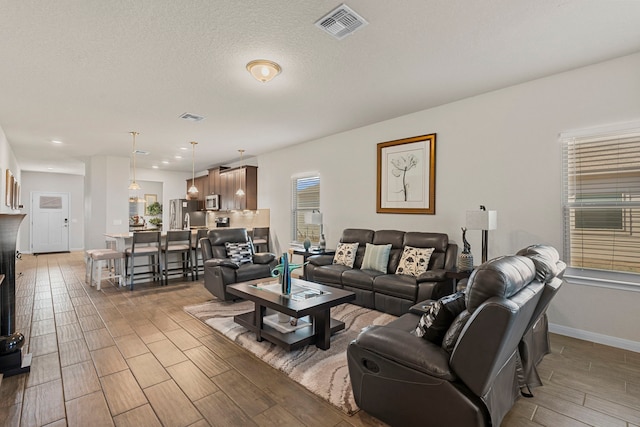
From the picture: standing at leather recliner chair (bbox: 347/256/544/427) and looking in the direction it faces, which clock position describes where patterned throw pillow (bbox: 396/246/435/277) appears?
The patterned throw pillow is roughly at 1 o'clock from the leather recliner chair.

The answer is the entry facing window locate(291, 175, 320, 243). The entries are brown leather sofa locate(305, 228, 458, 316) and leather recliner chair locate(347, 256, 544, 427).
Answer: the leather recliner chair

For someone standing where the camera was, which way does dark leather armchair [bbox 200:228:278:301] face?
facing the viewer and to the right of the viewer

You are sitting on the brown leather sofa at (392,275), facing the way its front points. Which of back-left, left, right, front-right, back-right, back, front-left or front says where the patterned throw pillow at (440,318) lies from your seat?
front-left

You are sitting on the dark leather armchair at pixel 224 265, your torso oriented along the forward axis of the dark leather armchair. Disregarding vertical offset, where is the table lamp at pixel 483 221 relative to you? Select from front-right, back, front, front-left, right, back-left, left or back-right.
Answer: front

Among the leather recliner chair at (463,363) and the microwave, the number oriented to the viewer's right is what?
0

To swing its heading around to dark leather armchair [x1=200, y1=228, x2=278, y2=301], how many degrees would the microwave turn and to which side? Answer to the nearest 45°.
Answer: approximately 45° to its left

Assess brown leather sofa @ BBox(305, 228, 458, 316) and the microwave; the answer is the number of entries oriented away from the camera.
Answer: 0

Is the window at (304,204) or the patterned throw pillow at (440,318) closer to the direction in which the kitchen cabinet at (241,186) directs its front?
the patterned throw pillow

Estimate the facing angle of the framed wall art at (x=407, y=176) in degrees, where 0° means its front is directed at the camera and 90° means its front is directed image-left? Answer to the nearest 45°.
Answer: approximately 45°

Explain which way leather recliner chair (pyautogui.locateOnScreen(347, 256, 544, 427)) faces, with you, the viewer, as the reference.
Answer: facing away from the viewer and to the left of the viewer

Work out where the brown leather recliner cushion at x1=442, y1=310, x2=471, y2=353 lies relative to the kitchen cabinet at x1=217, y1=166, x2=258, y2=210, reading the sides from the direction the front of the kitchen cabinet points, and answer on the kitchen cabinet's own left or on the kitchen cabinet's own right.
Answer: on the kitchen cabinet's own left

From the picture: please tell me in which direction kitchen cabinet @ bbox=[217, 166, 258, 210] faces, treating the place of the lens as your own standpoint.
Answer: facing the viewer and to the left of the viewer

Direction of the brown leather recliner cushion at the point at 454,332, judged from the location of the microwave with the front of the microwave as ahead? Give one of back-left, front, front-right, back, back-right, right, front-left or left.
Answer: front-left

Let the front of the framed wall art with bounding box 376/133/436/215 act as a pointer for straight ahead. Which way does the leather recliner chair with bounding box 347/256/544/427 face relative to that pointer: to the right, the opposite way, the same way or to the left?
to the right

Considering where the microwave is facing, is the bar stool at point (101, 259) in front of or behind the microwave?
in front
